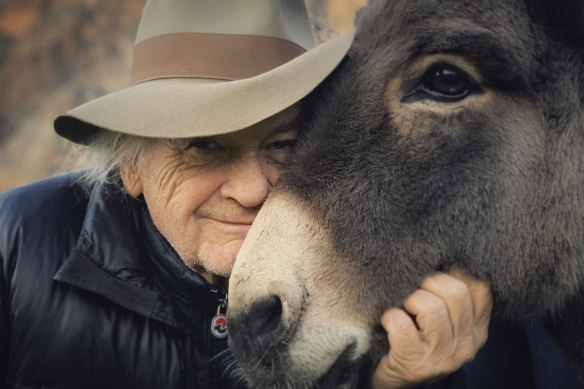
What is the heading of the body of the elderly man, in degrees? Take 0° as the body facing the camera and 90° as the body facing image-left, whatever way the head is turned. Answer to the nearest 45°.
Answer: approximately 315°
